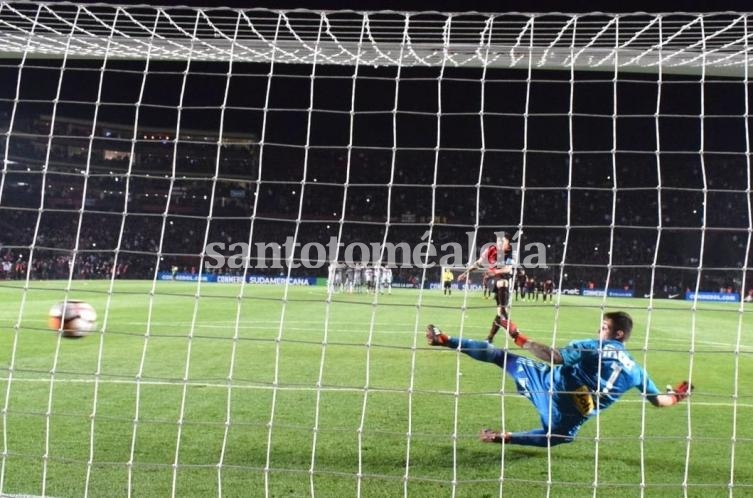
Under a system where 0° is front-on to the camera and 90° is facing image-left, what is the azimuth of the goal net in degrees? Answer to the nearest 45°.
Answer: approximately 180°
